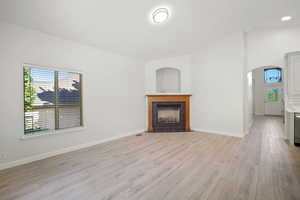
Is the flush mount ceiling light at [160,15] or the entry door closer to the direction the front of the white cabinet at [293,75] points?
the flush mount ceiling light

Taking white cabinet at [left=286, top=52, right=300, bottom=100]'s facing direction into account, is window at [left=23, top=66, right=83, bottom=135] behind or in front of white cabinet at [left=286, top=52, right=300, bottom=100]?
in front

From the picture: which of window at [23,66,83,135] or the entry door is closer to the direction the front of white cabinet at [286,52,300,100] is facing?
the window

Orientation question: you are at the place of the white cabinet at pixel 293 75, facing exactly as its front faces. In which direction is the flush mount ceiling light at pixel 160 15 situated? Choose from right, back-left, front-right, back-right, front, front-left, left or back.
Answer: front-right

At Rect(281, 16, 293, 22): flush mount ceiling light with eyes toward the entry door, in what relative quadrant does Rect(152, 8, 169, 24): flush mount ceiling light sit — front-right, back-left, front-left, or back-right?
back-left
